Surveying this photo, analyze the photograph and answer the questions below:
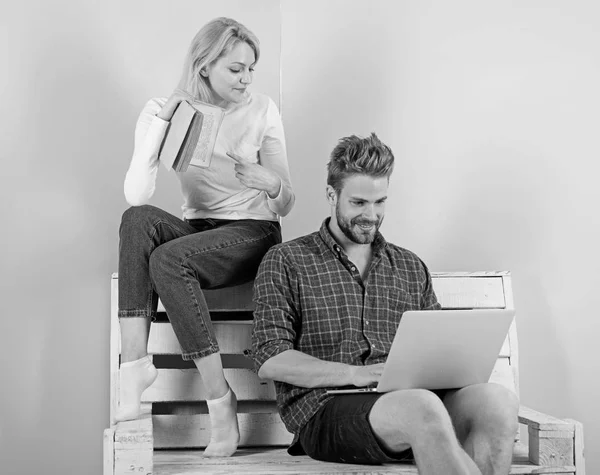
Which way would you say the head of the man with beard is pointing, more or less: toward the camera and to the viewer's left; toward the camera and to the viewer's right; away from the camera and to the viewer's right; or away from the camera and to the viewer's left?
toward the camera and to the viewer's right

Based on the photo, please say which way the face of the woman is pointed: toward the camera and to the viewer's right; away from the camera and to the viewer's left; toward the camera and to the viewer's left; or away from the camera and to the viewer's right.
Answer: toward the camera and to the viewer's right

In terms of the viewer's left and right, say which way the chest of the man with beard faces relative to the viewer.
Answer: facing the viewer and to the right of the viewer
